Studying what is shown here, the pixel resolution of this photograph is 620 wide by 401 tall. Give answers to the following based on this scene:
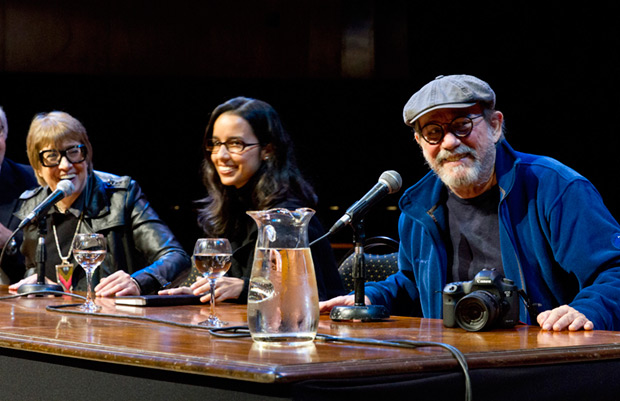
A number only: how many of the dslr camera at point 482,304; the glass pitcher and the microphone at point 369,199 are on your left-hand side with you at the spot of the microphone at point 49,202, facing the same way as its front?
0

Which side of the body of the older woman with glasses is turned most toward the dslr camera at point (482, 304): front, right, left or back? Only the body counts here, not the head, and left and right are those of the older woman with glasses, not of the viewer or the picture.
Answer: left

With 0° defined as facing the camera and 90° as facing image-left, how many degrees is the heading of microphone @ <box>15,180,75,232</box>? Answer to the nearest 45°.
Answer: approximately 270°

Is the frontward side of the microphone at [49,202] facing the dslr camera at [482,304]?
no

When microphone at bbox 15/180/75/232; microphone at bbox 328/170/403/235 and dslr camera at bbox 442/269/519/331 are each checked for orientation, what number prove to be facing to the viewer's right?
2

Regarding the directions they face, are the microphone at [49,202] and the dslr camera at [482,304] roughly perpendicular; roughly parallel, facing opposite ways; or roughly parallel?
roughly parallel, facing opposite ways

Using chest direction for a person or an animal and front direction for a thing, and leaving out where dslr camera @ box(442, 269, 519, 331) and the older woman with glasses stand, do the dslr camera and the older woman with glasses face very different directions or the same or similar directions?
same or similar directions

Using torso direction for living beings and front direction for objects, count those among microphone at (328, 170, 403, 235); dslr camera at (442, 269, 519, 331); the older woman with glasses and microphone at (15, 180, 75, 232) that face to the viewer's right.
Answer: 2

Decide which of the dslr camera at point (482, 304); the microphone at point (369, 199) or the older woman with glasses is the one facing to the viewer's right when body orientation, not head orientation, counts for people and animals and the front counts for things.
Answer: the microphone

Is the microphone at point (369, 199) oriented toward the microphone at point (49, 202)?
no

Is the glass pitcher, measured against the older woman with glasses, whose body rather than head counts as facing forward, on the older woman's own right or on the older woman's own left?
on the older woman's own left

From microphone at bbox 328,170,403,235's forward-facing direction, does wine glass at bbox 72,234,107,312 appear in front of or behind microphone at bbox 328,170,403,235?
behind

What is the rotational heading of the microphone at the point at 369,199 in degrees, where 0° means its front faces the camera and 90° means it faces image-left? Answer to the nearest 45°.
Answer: approximately 270°

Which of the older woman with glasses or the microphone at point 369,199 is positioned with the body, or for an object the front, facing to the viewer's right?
the microphone
